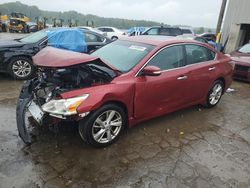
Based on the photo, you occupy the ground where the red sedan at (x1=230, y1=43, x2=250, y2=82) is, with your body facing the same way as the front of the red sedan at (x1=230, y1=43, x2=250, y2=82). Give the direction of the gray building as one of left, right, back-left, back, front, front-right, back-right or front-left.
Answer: back-right

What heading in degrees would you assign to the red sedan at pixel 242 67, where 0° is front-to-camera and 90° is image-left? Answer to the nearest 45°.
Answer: approximately 45°

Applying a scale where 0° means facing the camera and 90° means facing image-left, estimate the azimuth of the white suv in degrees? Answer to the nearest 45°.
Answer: approximately 90°

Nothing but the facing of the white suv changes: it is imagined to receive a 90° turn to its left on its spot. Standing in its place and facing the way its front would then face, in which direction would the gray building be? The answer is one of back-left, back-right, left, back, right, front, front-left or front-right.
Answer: left

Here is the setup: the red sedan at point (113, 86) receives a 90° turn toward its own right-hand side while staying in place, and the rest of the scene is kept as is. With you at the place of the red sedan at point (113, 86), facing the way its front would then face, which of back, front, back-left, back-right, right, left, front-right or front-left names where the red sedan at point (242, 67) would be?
right
